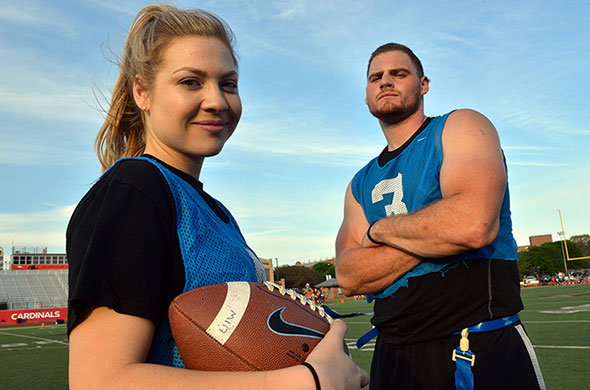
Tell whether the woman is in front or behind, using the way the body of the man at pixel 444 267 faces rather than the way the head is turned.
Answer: in front

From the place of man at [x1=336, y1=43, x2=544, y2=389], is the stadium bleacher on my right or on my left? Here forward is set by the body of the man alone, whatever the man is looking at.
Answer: on my right

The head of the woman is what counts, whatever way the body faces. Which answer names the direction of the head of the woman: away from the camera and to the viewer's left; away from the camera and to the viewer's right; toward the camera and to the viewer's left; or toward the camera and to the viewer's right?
toward the camera and to the viewer's right

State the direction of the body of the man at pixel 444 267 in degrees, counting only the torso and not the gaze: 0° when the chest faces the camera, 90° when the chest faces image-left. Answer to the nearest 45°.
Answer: approximately 45°

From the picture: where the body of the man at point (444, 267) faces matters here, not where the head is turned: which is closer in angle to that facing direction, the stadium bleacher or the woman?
the woman

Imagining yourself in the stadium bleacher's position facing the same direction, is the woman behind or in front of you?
in front

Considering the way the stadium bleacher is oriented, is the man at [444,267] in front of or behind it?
in front

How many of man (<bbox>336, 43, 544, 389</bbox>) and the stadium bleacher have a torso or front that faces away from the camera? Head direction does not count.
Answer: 0

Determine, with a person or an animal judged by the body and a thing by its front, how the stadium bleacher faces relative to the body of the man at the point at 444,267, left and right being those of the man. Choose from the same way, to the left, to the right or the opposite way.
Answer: to the left
